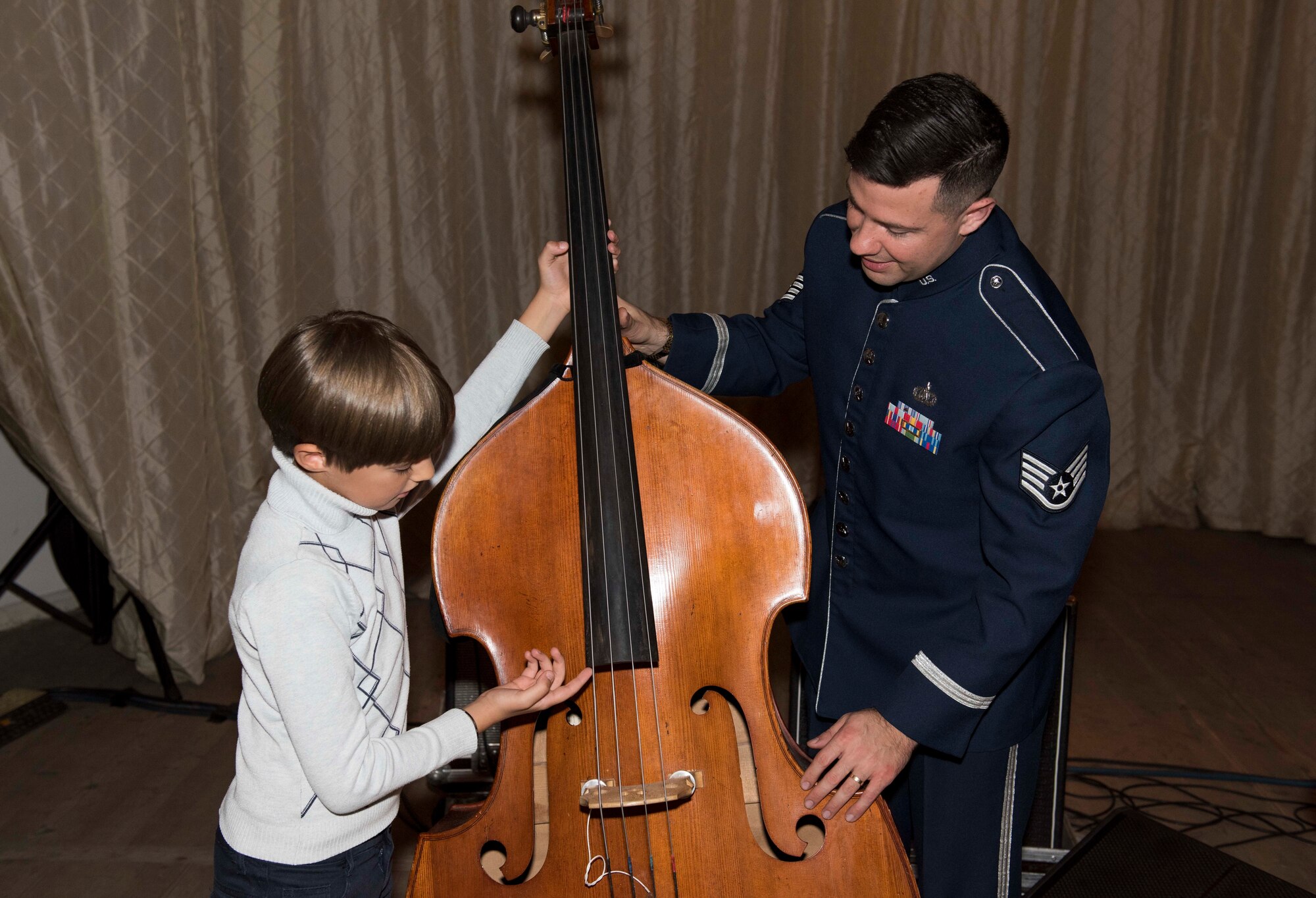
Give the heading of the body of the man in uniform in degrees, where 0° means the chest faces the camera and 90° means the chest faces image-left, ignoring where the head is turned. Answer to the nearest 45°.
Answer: approximately 45°

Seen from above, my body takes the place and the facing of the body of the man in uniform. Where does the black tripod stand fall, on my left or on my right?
on my right

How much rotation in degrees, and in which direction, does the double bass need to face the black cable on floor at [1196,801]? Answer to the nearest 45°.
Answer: approximately 135° to its left

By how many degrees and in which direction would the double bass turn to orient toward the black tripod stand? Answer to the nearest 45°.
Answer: approximately 135° to its right

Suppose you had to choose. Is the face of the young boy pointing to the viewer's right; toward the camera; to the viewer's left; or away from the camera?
to the viewer's right
